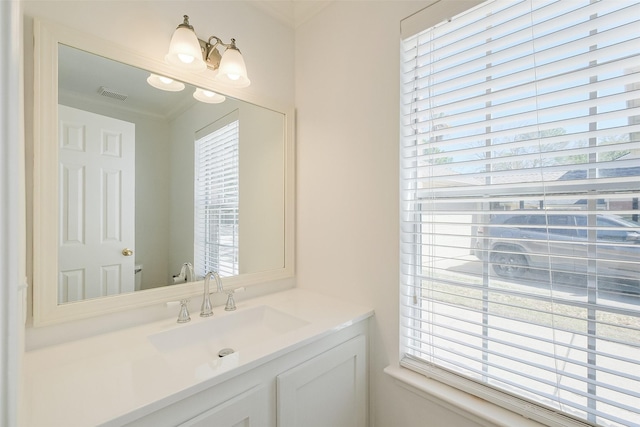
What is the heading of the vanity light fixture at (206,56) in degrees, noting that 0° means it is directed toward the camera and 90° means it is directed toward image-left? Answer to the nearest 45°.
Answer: approximately 315°

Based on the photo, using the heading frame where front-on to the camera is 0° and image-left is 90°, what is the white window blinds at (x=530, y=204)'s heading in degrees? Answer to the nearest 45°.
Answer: approximately 45°

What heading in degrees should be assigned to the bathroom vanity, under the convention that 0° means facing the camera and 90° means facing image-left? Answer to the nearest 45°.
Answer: approximately 315°
